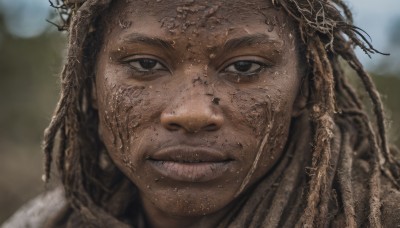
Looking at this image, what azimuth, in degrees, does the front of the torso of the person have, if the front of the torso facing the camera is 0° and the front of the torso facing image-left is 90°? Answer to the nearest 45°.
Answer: approximately 0°
